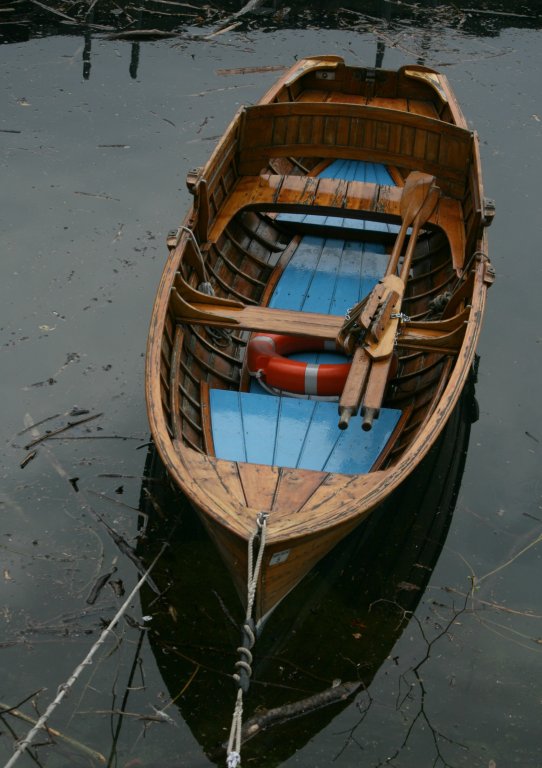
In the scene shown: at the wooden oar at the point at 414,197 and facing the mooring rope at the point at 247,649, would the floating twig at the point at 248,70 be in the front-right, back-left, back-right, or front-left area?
back-right

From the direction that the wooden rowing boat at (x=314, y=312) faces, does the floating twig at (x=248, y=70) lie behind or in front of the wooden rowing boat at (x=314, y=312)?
behind

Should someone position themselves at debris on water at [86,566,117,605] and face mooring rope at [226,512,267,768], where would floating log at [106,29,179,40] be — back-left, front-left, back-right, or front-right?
back-left

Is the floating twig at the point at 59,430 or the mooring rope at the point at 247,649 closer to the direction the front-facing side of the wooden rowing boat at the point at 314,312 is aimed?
the mooring rope

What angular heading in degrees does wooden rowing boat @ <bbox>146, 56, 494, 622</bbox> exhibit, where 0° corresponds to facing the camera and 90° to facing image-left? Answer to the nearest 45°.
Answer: approximately 0°

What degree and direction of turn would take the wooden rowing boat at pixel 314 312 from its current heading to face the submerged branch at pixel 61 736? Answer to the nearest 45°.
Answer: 0° — it already faces it

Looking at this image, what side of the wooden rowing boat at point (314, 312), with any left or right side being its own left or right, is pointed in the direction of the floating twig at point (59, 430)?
right

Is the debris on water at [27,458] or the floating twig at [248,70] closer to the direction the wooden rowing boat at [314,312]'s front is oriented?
the debris on water

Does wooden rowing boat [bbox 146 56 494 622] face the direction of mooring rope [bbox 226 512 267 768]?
yes

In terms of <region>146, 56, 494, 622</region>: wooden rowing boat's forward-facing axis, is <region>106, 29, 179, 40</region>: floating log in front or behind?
behind

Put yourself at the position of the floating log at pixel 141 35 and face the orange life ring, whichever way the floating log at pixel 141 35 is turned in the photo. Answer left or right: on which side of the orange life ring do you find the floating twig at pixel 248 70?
left
